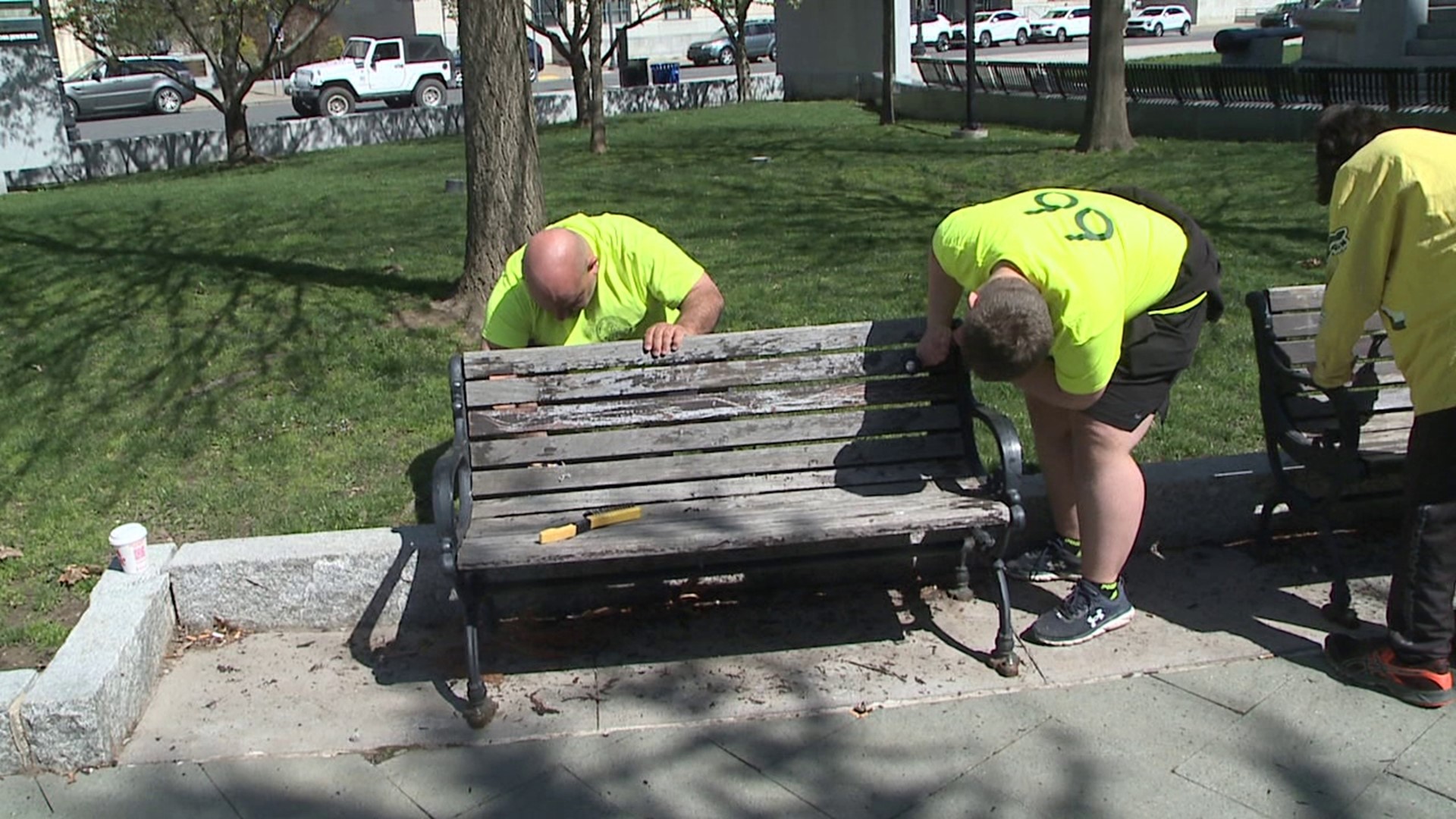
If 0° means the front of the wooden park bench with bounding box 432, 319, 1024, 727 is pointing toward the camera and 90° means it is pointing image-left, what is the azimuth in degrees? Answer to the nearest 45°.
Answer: approximately 0°

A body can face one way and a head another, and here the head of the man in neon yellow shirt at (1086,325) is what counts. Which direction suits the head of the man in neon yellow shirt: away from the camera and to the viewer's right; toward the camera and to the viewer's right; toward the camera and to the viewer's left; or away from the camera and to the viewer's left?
away from the camera and to the viewer's left

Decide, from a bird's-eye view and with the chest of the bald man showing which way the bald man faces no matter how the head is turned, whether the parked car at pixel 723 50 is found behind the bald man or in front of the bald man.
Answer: behind

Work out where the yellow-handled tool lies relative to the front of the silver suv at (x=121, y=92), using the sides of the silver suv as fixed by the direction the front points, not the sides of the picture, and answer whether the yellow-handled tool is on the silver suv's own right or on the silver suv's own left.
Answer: on the silver suv's own left

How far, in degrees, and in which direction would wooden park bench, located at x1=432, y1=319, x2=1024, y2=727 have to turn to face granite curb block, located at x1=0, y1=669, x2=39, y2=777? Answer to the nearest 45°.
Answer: approximately 45° to its right
